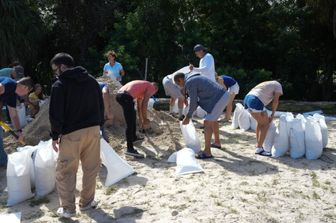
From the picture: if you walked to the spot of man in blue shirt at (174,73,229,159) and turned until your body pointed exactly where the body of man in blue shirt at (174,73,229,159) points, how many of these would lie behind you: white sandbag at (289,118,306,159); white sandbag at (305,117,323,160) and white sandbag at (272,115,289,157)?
3

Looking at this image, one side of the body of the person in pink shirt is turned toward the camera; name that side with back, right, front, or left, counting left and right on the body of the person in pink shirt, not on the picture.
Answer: right

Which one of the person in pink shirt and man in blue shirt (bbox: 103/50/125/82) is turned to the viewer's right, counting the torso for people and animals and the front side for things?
the person in pink shirt

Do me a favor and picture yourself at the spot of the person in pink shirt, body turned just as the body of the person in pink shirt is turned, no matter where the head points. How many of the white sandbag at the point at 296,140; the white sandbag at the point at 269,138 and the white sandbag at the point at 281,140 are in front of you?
3

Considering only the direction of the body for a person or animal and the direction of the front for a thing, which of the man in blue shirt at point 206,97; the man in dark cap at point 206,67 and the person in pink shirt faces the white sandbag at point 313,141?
the person in pink shirt

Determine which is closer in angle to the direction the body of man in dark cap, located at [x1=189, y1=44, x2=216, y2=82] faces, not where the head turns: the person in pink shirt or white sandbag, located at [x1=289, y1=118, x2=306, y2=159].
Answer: the person in pink shirt

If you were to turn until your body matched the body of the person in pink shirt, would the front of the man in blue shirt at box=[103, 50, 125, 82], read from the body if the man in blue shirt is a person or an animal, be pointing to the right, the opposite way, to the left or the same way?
to the right

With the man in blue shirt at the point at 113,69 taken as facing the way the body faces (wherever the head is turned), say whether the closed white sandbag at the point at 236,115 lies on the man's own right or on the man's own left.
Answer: on the man's own left
